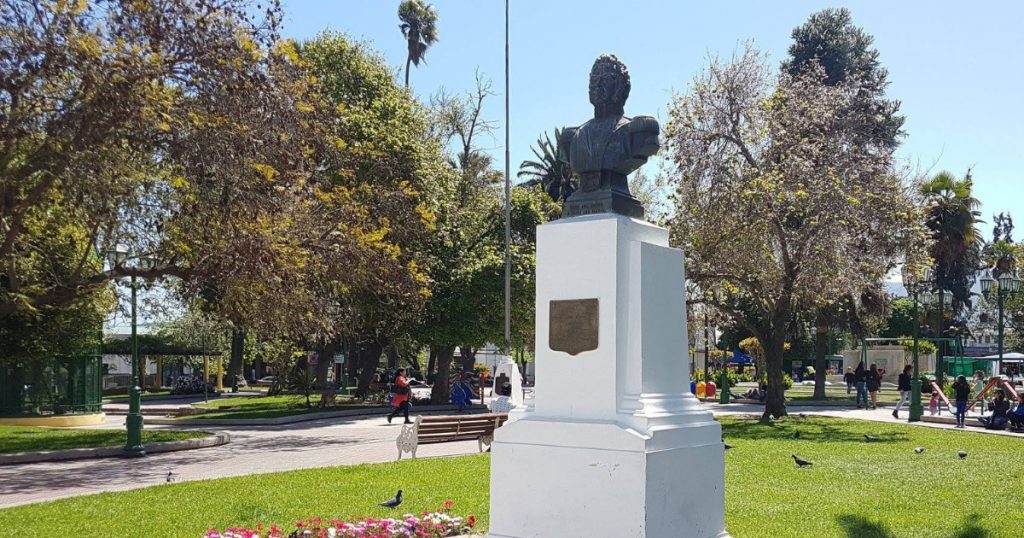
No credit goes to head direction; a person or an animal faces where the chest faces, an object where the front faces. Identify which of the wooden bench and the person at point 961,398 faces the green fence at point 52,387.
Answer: the wooden bench

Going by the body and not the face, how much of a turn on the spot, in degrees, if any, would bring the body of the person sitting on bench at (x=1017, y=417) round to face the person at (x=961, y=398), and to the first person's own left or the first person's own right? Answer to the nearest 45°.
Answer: approximately 45° to the first person's own right

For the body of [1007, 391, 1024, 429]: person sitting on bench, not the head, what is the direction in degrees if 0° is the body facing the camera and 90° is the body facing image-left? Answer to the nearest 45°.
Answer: approximately 90°

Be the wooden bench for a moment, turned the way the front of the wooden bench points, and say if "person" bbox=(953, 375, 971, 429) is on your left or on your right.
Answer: on your right

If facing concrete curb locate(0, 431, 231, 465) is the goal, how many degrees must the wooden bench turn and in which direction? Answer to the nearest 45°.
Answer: approximately 45° to its left

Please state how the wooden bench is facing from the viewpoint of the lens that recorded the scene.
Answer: facing away from the viewer and to the left of the viewer
